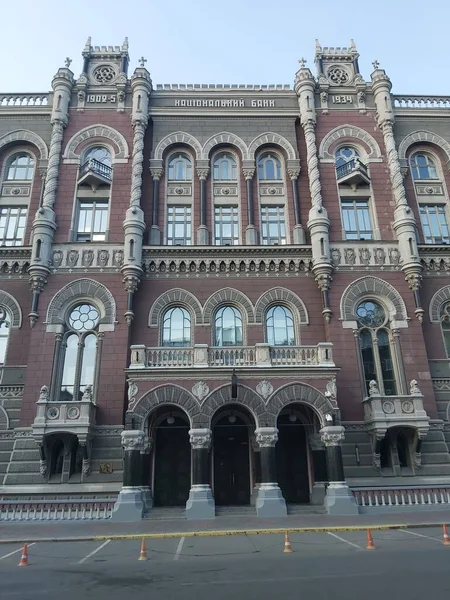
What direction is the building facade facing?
toward the camera
